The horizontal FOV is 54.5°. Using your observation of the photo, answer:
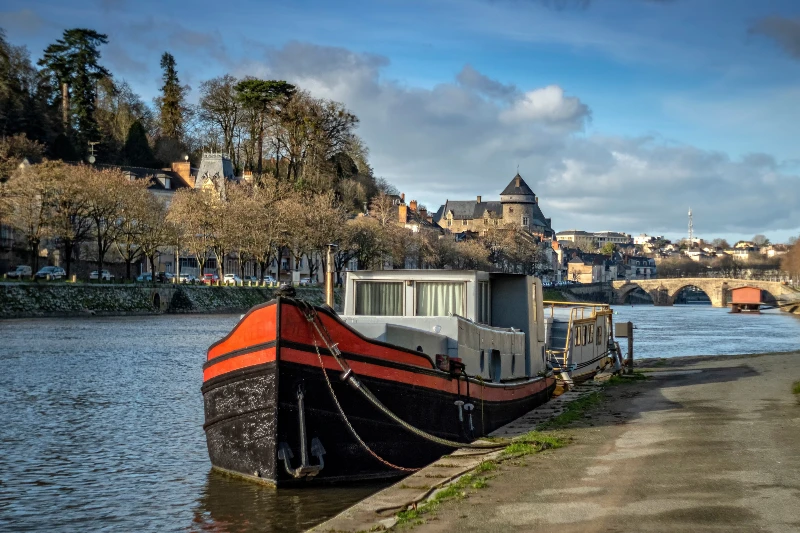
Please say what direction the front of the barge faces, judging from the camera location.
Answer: facing the viewer and to the left of the viewer

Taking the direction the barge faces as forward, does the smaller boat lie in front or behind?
behind
